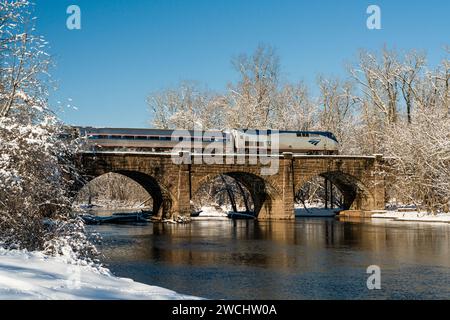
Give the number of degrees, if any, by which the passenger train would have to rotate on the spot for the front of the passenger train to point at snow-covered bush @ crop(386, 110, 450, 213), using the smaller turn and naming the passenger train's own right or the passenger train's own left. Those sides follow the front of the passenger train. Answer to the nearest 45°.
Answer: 0° — it already faces it

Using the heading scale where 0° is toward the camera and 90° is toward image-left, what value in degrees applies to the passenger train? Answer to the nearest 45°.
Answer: approximately 270°
